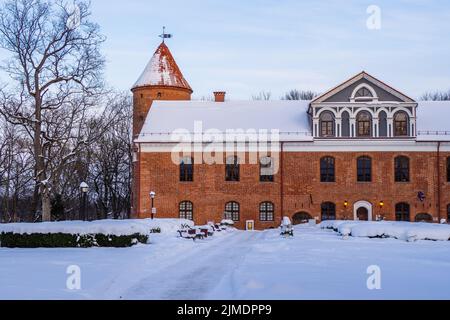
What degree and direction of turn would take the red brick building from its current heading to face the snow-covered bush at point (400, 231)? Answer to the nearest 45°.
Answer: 0° — it already faces it

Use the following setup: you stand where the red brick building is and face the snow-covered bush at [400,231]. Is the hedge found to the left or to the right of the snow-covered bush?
right

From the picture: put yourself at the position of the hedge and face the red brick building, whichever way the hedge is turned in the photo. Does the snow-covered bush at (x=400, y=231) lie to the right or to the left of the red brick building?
right

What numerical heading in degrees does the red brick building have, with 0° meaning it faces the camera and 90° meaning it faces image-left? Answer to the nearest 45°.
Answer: approximately 0°

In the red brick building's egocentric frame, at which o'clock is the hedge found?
The hedge is roughly at 1 o'clock from the red brick building.
